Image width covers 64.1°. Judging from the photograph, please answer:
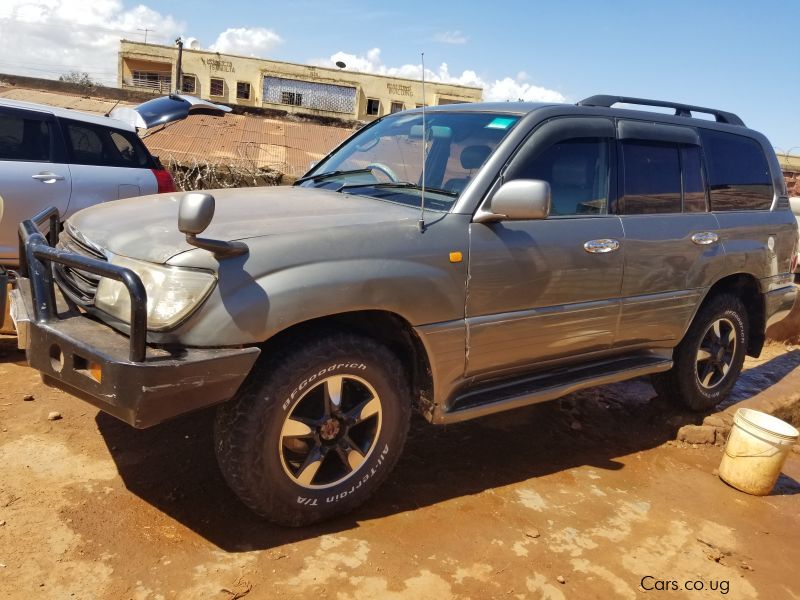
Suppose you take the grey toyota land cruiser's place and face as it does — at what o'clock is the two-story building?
The two-story building is roughly at 4 o'clock from the grey toyota land cruiser.

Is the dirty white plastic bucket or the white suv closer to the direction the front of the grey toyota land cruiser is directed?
the white suv

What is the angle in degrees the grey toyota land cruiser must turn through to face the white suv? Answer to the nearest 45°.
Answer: approximately 90° to its right

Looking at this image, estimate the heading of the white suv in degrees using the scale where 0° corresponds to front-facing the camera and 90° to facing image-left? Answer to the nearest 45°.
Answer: approximately 90°

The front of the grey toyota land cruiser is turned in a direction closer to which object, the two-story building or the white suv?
the white suv

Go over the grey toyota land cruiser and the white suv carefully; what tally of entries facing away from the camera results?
0

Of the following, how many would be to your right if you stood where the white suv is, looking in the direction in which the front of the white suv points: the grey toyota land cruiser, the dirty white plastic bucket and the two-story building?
1

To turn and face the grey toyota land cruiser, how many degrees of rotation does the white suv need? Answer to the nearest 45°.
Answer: approximately 135° to its left

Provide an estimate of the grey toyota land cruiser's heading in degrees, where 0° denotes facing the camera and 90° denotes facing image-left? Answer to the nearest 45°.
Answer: approximately 45°

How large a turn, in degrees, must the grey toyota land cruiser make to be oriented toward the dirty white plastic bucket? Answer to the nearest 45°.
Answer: approximately 135° to its left
